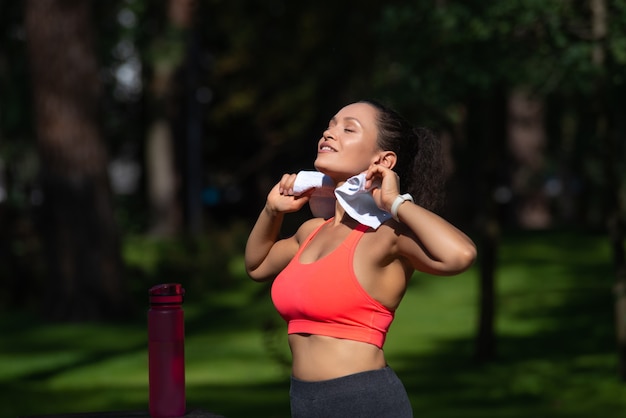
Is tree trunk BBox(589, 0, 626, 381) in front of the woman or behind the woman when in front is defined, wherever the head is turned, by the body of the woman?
behind

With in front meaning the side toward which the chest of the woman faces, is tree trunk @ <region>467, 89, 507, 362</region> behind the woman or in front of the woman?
behind

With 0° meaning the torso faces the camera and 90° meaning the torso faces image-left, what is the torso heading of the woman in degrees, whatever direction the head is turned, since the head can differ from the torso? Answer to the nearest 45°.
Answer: approximately 45°

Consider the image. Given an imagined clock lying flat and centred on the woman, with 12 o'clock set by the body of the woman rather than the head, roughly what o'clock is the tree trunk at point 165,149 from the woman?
The tree trunk is roughly at 4 o'clock from the woman.

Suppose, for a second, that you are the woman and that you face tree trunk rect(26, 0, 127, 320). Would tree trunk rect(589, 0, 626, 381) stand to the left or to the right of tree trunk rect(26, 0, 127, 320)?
right
